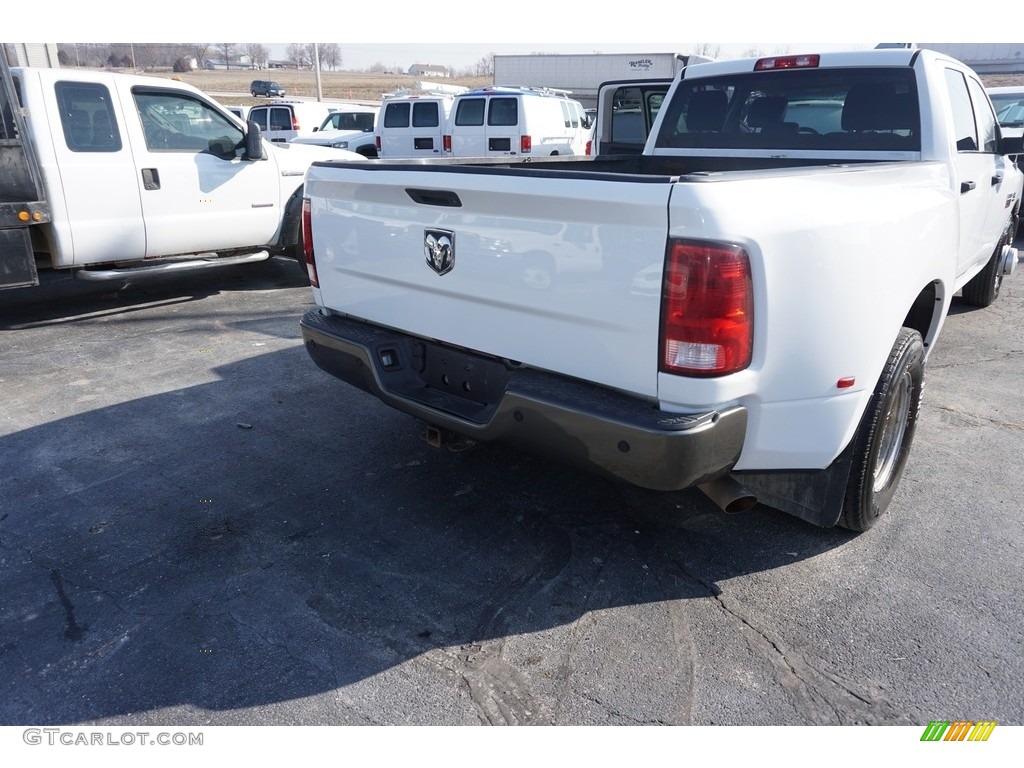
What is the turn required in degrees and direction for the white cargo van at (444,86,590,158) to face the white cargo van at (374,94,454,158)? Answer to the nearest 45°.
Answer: approximately 90° to its left

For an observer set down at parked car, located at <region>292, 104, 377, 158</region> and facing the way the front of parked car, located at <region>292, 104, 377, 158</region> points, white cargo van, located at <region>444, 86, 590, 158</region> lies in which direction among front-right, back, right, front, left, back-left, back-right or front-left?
left

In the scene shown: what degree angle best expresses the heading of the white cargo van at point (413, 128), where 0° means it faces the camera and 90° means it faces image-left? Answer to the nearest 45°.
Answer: approximately 180°

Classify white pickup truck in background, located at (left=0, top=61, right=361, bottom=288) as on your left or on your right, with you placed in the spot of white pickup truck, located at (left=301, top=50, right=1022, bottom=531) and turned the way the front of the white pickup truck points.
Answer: on your left

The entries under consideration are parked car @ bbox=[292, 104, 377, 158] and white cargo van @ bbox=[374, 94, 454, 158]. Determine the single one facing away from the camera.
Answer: the white cargo van

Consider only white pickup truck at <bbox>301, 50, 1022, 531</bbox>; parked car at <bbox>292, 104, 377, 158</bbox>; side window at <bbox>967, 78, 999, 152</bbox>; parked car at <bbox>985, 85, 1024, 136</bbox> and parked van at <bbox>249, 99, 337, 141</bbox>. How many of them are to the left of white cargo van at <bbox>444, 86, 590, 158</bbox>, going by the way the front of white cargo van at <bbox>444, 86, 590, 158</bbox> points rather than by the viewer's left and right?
2

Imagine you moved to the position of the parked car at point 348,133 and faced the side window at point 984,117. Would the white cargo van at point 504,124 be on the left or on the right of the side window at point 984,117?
left

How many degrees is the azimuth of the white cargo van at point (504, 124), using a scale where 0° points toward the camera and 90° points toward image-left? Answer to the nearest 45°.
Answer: approximately 225°

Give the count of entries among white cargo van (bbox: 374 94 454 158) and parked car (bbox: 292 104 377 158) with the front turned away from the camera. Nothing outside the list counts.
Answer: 1

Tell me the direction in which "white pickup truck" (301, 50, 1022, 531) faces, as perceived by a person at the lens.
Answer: facing away from the viewer and to the right of the viewer

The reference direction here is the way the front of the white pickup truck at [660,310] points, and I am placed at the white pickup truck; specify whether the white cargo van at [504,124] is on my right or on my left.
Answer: on my left

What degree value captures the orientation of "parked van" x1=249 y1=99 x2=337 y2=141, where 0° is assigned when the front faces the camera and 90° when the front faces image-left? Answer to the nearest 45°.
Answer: approximately 225°

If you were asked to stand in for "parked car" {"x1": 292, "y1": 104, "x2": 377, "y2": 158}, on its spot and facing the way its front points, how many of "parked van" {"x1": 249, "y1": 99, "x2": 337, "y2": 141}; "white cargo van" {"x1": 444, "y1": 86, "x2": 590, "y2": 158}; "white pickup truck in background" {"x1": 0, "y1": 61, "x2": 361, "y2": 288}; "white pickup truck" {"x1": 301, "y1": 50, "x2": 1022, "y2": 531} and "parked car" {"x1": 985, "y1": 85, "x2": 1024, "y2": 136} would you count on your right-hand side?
1
